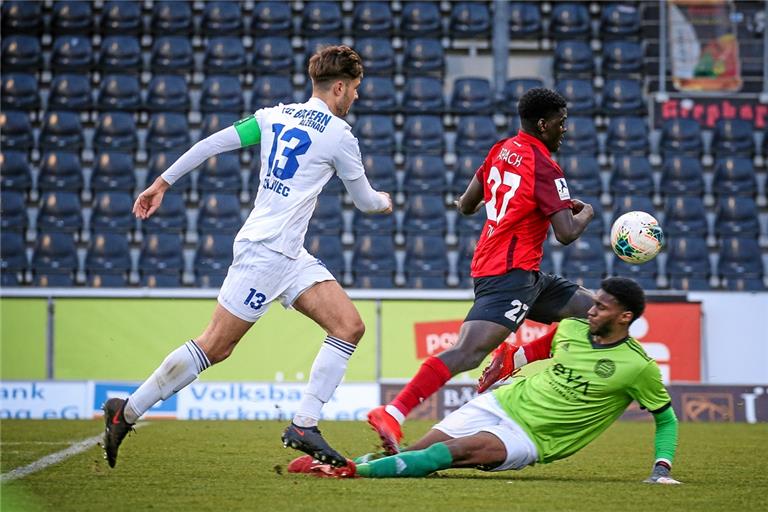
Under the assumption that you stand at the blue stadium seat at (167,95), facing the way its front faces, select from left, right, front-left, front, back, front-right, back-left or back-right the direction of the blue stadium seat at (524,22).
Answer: left

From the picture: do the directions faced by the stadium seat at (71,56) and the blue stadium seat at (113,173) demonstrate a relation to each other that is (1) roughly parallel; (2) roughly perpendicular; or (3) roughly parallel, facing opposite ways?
roughly parallel

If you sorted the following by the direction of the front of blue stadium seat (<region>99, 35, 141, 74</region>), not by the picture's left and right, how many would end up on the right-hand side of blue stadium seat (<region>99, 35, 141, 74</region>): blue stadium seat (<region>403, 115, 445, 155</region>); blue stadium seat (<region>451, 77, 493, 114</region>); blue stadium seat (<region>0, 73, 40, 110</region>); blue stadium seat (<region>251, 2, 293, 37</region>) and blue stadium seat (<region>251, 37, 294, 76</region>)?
1

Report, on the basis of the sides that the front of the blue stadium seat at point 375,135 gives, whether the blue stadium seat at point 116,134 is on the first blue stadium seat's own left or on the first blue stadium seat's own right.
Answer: on the first blue stadium seat's own right

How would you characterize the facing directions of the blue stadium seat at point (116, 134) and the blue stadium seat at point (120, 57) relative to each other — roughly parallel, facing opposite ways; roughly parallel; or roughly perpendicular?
roughly parallel

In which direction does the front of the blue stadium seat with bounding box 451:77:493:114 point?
toward the camera

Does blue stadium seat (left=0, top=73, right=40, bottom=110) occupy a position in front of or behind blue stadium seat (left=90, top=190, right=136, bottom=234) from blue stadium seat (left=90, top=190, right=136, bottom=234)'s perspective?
behind

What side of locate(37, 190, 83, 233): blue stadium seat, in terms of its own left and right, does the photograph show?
front

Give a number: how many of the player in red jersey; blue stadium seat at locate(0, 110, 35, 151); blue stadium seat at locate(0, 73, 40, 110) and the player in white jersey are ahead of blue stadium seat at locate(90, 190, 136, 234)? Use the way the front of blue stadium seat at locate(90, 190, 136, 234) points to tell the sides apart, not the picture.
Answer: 2

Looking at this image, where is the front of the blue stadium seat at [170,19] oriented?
toward the camera

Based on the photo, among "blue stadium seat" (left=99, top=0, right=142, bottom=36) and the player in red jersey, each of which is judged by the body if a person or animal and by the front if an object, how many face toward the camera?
1

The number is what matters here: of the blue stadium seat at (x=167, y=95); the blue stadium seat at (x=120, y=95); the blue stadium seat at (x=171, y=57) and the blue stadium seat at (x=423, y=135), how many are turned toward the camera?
4

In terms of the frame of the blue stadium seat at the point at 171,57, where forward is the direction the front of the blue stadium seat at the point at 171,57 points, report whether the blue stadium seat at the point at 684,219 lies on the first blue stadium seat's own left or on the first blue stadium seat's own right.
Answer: on the first blue stadium seat's own left
